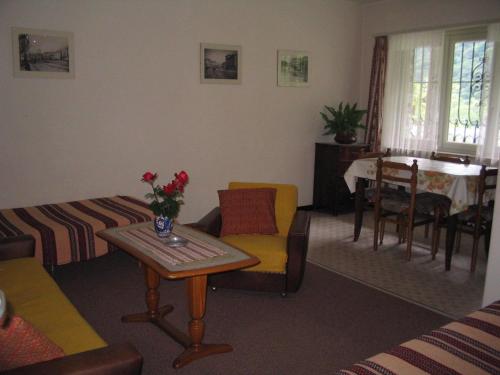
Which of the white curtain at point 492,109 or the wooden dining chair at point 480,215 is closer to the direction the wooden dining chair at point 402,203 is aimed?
the white curtain

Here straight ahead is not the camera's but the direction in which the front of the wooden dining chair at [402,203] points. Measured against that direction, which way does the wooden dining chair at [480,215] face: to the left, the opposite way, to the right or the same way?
to the left

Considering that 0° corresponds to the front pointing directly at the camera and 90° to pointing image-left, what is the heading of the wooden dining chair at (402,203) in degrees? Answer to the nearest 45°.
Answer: approximately 225°

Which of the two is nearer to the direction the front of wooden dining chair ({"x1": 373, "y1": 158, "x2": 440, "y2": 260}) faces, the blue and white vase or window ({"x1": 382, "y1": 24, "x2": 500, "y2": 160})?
the window

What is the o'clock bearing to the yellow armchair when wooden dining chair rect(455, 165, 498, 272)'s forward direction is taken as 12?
The yellow armchair is roughly at 9 o'clock from the wooden dining chair.

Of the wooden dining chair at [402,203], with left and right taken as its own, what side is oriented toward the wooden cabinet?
left

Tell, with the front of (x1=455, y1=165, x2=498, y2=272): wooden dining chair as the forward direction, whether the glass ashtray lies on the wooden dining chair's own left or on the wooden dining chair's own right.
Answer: on the wooden dining chair's own left

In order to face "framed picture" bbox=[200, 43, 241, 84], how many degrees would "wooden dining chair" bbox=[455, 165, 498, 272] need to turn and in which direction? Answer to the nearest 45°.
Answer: approximately 45° to its left

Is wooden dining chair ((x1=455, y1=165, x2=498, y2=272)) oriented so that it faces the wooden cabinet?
yes

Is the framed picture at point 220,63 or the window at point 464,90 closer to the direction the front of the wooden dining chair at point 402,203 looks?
the window

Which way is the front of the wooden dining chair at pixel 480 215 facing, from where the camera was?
facing away from the viewer and to the left of the viewer

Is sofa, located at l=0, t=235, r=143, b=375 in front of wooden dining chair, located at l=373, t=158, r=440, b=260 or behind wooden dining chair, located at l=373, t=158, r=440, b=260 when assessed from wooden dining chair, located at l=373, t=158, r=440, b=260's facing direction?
behind
